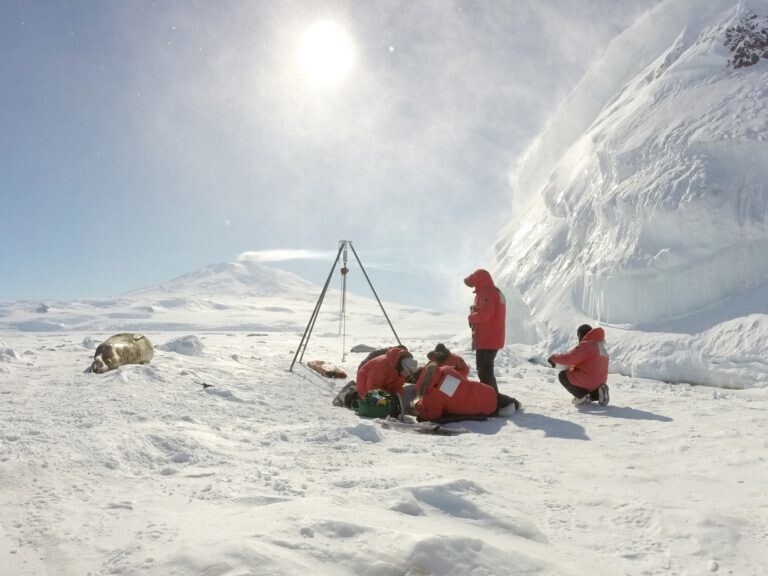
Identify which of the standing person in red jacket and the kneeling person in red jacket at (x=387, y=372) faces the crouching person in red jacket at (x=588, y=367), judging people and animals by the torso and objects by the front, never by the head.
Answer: the kneeling person in red jacket

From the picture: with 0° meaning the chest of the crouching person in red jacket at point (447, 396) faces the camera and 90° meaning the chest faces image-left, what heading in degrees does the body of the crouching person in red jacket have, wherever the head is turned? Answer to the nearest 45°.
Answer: approximately 90°

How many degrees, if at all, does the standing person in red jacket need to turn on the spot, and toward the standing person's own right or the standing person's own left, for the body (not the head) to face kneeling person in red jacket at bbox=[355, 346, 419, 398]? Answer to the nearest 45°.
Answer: approximately 45° to the standing person's own left

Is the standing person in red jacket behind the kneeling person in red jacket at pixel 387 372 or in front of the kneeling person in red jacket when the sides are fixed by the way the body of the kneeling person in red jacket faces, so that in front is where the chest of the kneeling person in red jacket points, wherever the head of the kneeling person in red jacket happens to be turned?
in front

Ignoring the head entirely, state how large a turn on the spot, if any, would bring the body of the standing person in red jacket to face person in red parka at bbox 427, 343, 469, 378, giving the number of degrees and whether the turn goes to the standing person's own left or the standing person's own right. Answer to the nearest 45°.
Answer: approximately 45° to the standing person's own left

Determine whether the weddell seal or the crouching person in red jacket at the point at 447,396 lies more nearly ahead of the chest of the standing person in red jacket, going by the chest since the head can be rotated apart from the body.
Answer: the weddell seal

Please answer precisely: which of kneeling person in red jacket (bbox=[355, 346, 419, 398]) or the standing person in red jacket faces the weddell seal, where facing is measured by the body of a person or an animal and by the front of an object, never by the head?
the standing person in red jacket

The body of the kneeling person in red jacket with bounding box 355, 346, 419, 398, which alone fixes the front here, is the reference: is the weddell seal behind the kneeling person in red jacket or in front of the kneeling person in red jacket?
behind

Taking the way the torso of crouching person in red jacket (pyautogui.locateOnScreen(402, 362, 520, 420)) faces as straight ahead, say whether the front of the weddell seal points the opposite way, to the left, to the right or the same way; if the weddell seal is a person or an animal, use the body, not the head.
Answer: to the left

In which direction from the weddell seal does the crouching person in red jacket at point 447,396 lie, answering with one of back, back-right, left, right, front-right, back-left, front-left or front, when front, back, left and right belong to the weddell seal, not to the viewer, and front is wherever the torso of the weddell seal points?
left

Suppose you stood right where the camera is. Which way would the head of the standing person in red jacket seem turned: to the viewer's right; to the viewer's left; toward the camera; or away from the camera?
to the viewer's left

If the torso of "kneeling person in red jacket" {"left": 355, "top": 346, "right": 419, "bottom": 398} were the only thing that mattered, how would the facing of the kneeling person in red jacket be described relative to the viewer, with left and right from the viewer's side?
facing to the right of the viewer

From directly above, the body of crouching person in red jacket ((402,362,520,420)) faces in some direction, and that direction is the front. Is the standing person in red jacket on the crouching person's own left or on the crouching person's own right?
on the crouching person's own right

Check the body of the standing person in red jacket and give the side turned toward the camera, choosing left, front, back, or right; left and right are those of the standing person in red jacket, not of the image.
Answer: left
